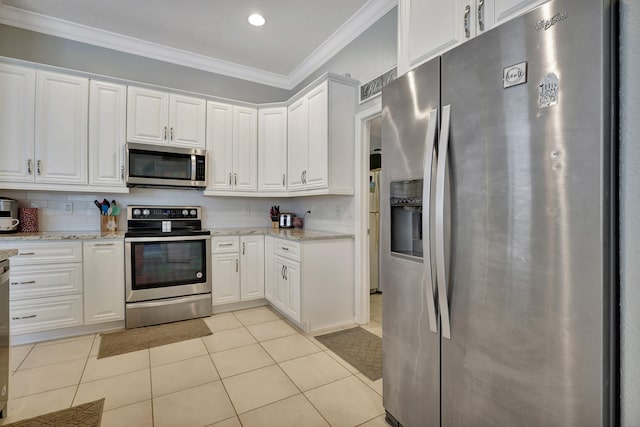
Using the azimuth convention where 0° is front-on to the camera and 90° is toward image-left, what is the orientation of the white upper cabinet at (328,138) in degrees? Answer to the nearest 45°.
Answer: approximately 45°

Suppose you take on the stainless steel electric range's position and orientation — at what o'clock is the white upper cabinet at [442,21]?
The white upper cabinet is roughly at 11 o'clock from the stainless steel electric range.

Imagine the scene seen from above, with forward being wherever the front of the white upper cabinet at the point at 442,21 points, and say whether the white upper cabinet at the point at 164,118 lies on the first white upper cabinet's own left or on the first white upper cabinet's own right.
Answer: on the first white upper cabinet's own right

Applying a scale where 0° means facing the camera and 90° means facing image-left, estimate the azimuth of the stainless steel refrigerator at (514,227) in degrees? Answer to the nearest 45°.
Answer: approximately 45°

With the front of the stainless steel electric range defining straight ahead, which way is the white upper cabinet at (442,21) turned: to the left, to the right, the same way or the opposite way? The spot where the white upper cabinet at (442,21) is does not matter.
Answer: to the right

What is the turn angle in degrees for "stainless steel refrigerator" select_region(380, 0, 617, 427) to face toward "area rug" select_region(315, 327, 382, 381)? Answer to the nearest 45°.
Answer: approximately 90° to its right
